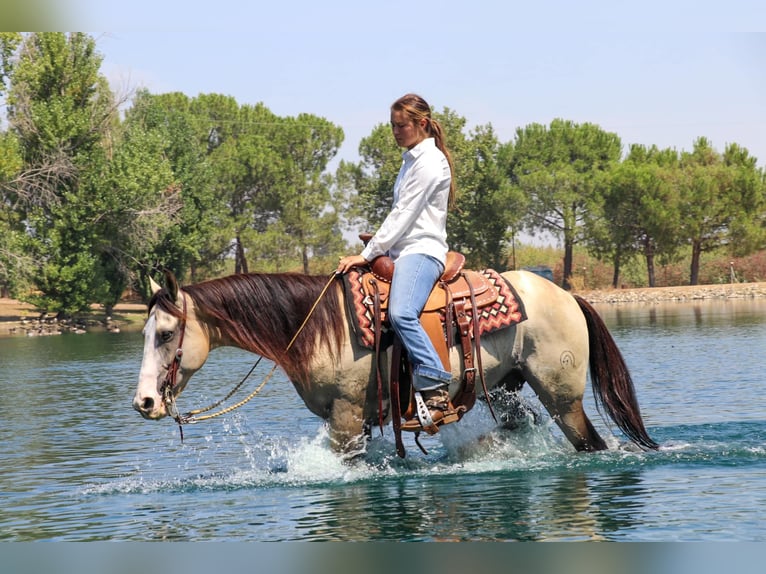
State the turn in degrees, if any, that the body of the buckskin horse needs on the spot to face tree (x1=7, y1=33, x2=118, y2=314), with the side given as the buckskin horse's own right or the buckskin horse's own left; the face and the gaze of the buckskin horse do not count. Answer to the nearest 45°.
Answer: approximately 90° to the buckskin horse's own right

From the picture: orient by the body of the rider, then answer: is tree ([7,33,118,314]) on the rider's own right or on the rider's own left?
on the rider's own right

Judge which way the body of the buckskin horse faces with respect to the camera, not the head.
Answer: to the viewer's left

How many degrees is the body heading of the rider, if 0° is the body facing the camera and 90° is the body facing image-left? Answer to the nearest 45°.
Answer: approximately 90°
